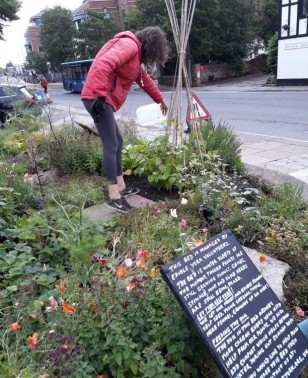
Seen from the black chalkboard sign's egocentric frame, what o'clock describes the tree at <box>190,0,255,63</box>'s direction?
The tree is roughly at 6 o'clock from the black chalkboard sign.

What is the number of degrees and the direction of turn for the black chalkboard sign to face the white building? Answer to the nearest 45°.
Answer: approximately 180°

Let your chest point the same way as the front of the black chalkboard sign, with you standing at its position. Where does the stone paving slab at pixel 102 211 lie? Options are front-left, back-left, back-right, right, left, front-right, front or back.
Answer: back-right

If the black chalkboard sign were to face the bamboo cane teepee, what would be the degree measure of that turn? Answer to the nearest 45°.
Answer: approximately 180°

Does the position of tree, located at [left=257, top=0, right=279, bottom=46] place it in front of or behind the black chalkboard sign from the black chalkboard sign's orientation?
behind

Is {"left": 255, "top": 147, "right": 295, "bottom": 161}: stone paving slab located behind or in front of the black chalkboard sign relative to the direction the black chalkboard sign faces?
behind

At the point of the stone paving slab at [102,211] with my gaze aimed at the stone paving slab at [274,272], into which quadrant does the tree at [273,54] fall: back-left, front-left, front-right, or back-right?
back-left

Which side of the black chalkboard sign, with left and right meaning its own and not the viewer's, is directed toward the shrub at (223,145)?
back

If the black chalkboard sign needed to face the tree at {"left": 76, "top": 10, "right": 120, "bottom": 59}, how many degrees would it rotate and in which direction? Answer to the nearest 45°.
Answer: approximately 180°

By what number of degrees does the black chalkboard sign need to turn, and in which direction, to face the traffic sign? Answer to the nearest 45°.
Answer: approximately 180°

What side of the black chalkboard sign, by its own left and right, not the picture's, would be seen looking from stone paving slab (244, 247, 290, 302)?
back

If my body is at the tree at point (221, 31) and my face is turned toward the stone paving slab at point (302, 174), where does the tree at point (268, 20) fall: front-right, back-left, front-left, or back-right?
back-left

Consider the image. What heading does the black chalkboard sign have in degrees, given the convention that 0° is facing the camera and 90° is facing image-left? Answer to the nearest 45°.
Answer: approximately 0°
